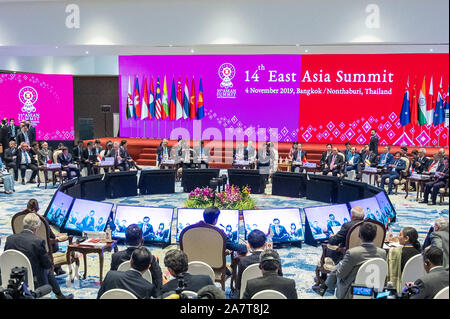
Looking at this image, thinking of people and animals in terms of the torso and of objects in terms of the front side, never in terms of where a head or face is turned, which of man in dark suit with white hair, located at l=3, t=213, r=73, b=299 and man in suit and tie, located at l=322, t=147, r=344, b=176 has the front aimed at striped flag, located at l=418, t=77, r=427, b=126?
man in dark suit with white hair, located at l=3, t=213, r=73, b=299

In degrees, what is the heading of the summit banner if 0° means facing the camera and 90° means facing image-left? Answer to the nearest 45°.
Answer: approximately 0°

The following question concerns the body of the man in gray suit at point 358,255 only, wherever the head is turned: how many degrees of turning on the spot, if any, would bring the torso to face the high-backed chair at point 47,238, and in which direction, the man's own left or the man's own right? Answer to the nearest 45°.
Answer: approximately 45° to the man's own left

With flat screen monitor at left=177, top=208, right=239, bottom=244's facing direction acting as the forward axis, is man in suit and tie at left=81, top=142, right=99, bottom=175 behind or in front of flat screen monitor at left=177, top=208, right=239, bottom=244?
behind

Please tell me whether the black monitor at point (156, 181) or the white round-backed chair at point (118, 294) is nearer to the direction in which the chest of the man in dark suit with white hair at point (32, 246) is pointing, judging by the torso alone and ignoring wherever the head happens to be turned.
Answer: the black monitor

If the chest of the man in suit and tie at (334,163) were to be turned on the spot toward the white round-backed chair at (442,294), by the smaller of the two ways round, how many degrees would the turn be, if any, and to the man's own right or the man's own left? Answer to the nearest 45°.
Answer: approximately 45° to the man's own left

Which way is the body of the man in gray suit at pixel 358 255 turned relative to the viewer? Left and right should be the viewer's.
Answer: facing away from the viewer and to the left of the viewer

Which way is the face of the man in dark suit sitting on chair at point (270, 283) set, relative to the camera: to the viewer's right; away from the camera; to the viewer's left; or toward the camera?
away from the camera

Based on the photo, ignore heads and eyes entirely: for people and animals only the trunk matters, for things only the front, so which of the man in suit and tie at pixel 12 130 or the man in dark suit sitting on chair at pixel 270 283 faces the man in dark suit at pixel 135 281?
the man in suit and tie at pixel 12 130

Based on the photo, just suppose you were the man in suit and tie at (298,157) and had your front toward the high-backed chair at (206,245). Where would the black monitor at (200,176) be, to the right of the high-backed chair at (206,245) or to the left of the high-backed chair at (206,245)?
right

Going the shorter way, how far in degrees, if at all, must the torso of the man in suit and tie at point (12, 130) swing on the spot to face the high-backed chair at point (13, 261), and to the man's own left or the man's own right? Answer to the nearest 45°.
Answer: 0° — they already face it

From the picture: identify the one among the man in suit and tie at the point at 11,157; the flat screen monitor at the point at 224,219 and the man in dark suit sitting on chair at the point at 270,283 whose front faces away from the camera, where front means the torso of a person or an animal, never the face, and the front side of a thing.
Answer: the man in dark suit sitting on chair at the point at 270,283
